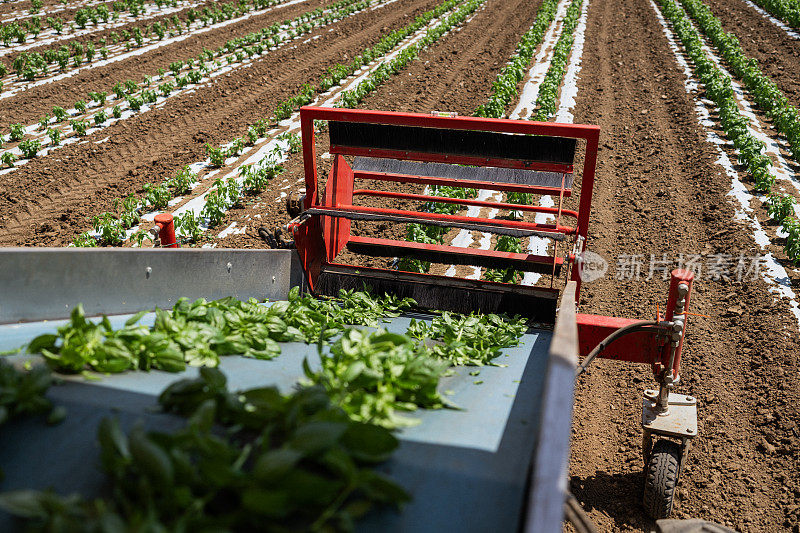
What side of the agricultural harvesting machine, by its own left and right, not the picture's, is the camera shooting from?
back
